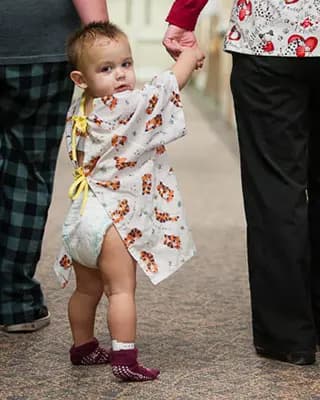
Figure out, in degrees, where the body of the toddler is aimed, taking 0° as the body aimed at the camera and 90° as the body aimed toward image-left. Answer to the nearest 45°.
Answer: approximately 225°
